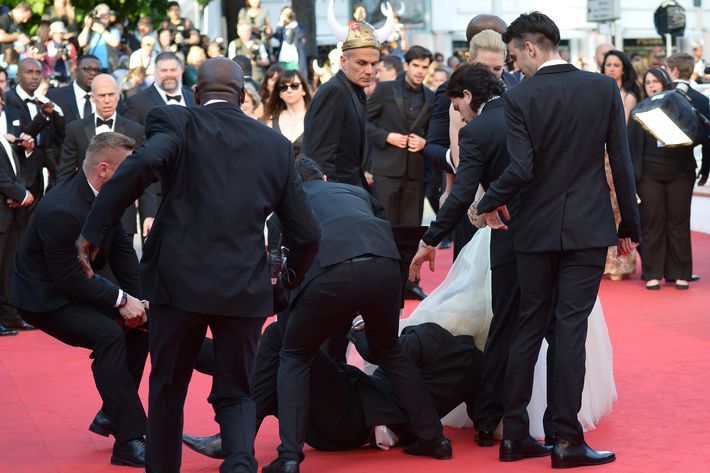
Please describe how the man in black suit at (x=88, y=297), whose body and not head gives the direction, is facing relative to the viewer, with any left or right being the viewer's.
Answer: facing to the right of the viewer

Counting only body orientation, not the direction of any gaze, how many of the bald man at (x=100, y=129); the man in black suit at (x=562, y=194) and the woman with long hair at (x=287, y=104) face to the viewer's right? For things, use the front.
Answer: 0

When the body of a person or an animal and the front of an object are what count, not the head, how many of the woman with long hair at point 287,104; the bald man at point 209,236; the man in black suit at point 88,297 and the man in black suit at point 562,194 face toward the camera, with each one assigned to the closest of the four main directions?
1

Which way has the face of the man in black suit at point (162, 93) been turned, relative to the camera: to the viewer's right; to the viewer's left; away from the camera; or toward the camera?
toward the camera

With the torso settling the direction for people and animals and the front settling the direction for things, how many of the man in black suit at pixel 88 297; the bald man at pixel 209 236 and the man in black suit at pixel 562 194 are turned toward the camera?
0

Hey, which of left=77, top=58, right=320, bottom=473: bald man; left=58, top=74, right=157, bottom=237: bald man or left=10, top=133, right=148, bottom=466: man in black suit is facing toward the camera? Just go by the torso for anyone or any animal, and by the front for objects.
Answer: left=58, top=74, right=157, bottom=237: bald man

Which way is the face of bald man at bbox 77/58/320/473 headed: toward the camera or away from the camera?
away from the camera

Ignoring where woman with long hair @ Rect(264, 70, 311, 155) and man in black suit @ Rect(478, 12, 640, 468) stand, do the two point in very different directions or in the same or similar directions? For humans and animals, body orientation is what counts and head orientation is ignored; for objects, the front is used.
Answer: very different directions

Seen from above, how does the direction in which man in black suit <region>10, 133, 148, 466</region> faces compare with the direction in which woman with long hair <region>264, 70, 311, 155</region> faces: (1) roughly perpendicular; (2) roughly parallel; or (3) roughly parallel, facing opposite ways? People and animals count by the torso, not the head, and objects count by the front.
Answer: roughly perpendicular

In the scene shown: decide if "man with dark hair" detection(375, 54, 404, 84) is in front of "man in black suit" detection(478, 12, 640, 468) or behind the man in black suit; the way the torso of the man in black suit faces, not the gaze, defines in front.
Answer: in front

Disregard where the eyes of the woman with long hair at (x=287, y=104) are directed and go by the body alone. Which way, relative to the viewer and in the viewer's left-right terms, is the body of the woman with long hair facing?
facing the viewer

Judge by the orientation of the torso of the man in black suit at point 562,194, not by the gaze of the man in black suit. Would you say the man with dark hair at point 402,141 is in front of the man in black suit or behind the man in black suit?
in front

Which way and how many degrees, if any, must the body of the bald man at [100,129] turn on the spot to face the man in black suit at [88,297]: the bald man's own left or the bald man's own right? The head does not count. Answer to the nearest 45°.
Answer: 0° — they already face them

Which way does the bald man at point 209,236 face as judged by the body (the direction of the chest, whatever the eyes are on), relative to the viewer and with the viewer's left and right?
facing away from the viewer

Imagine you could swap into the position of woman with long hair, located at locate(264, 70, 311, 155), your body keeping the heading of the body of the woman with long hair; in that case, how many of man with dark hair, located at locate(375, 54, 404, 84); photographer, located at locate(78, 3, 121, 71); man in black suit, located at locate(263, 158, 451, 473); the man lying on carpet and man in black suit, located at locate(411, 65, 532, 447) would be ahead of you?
3

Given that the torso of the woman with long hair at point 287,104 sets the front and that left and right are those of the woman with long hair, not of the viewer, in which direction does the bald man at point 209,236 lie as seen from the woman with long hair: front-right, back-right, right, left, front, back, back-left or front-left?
front

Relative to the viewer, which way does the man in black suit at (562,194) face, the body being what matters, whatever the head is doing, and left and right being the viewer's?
facing away from the viewer

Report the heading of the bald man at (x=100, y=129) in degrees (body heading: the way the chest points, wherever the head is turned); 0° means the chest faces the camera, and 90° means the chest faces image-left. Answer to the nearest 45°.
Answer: approximately 0°

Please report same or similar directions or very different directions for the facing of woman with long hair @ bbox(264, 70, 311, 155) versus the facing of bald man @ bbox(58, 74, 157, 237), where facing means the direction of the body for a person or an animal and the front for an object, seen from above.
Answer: same or similar directions

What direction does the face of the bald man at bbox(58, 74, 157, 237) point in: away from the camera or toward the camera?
toward the camera

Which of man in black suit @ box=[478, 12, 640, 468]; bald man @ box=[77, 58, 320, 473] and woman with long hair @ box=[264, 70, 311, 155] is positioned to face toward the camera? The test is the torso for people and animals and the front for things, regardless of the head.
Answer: the woman with long hair
